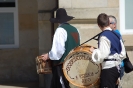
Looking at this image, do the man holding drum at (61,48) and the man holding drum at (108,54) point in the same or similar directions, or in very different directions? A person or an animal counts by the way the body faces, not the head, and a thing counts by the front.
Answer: same or similar directions

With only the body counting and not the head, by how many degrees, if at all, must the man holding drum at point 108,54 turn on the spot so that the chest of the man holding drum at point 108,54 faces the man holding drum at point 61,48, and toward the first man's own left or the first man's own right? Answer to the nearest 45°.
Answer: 0° — they already face them

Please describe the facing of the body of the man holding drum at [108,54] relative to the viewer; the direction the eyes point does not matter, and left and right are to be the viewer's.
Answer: facing away from the viewer and to the left of the viewer
